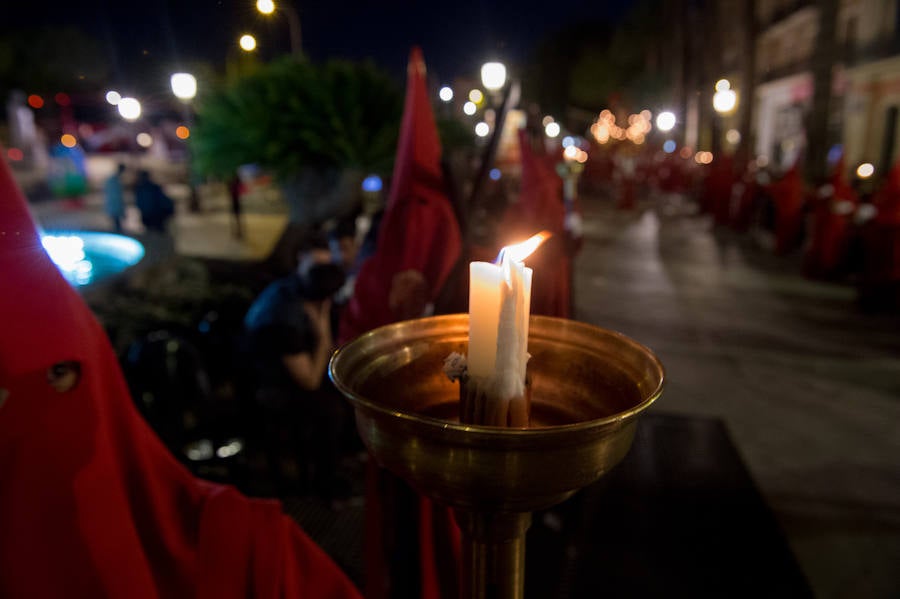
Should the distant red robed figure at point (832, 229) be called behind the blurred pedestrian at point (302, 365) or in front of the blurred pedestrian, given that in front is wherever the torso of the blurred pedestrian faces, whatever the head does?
in front

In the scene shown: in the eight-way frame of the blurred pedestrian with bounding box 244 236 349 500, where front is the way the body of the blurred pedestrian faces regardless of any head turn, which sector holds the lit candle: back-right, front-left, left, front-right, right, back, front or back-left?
right

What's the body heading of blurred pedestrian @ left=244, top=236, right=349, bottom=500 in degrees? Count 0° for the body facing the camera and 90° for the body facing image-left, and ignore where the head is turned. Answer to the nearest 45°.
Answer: approximately 270°

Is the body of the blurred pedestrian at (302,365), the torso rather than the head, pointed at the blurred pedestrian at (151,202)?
no

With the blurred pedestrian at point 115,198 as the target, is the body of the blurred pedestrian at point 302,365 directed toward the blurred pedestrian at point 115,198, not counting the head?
no

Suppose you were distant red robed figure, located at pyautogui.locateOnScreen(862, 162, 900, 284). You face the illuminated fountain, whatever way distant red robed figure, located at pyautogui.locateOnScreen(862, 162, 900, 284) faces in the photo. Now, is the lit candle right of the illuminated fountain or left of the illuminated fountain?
left

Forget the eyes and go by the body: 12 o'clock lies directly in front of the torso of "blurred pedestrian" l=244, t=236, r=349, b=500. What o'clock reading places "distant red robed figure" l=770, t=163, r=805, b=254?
The distant red robed figure is roughly at 11 o'clock from the blurred pedestrian.

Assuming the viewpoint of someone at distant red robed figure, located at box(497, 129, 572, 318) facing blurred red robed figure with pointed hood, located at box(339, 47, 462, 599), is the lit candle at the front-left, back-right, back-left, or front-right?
front-left

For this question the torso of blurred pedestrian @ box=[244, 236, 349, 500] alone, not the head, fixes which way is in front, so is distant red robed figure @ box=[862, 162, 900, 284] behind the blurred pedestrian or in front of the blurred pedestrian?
in front

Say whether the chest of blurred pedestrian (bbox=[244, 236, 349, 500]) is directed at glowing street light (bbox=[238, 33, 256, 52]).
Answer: no
